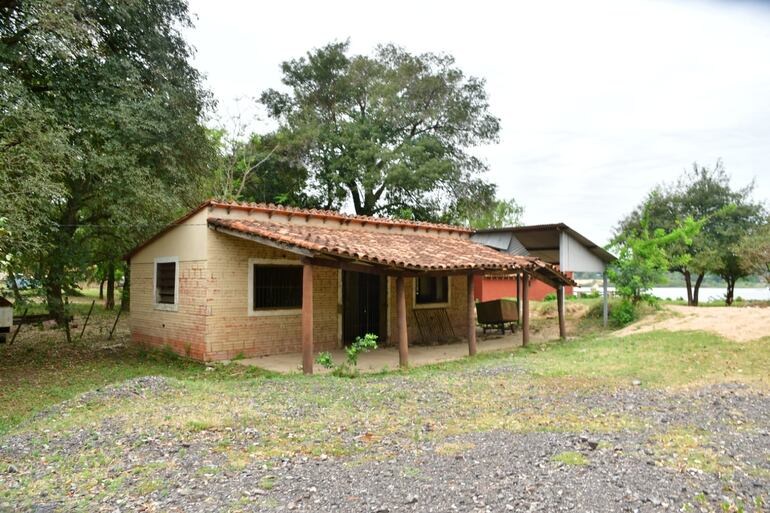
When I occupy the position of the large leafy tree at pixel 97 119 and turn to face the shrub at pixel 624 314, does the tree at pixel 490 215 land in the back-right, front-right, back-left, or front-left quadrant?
front-left

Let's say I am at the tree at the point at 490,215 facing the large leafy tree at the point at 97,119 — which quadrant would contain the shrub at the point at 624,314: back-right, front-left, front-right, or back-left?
front-left

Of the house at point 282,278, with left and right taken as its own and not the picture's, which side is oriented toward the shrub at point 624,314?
left

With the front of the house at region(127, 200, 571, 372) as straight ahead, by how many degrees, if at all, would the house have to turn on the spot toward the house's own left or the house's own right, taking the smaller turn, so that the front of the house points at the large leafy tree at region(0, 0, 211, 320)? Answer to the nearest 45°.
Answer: approximately 135° to the house's own right

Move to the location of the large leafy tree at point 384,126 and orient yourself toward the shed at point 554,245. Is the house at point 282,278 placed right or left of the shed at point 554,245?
right

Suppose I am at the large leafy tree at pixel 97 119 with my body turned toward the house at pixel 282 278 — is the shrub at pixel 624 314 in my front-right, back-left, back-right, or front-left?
front-left

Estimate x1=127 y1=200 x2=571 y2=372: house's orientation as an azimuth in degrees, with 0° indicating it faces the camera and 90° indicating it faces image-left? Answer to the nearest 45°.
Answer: approximately 315°

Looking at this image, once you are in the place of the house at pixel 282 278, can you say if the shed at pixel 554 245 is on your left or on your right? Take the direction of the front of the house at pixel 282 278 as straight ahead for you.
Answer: on your left

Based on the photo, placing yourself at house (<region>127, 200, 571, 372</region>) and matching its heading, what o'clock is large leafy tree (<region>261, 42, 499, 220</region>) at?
The large leafy tree is roughly at 8 o'clock from the house.

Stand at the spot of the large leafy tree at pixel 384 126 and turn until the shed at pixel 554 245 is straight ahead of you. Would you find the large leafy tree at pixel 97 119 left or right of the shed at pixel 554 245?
right

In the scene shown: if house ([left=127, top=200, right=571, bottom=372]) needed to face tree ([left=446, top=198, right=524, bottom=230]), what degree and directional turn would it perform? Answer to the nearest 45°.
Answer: approximately 90° to its left

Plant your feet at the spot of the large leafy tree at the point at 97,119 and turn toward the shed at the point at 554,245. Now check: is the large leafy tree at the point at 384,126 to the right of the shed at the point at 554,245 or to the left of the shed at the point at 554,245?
left
